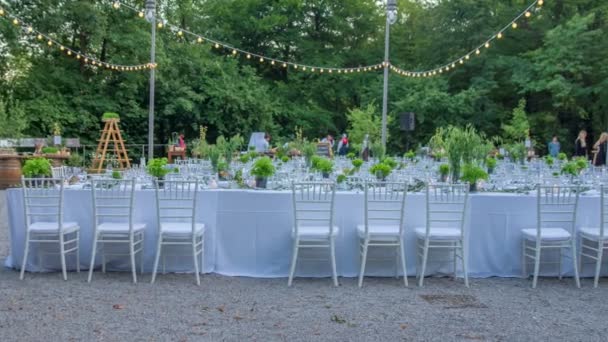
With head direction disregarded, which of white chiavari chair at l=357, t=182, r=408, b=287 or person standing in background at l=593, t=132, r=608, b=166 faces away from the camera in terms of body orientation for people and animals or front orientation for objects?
the white chiavari chair

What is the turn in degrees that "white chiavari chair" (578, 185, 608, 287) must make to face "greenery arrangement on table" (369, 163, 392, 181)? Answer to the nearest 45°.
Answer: approximately 45° to its left

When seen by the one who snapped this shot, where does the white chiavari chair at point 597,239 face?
facing away from the viewer and to the left of the viewer

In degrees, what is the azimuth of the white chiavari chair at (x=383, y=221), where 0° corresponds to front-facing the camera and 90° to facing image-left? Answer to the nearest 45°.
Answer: approximately 180°

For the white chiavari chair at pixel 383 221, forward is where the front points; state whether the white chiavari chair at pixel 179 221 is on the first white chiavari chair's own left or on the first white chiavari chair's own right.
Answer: on the first white chiavari chair's own left

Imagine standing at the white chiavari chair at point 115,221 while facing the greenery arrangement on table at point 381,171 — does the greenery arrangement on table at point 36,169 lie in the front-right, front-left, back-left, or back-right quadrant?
back-left

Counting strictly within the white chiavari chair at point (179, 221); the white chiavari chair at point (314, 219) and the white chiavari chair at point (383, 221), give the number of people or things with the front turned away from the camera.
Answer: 3

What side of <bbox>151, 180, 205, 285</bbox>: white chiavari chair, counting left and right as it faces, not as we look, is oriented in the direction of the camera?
back

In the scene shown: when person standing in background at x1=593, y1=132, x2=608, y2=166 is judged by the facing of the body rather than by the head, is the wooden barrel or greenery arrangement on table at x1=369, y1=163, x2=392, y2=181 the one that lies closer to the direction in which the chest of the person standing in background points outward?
the wooden barrel

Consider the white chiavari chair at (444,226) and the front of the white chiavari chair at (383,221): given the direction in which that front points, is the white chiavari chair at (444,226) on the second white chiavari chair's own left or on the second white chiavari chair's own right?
on the second white chiavari chair's own right

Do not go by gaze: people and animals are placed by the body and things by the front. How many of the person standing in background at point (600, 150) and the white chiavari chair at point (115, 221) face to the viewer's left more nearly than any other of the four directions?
1

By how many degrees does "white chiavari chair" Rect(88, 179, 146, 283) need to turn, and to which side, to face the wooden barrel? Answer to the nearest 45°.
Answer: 0° — it already faces it

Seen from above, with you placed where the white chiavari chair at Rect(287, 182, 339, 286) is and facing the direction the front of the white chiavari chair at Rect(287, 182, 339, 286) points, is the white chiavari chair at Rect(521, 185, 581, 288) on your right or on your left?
on your right
